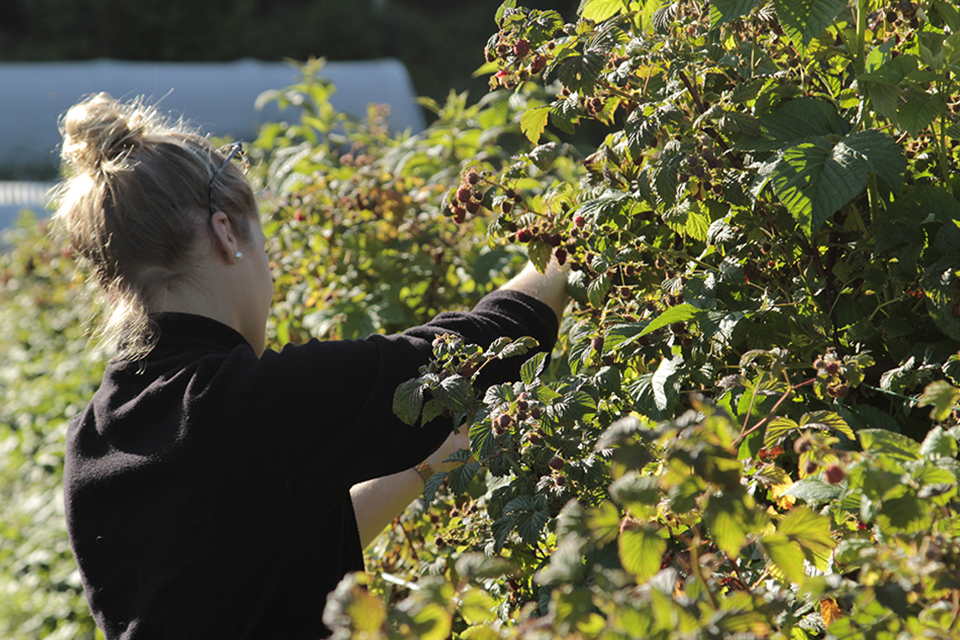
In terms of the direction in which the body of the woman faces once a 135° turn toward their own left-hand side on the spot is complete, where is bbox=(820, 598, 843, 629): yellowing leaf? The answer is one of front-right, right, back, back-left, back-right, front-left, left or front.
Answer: back-left

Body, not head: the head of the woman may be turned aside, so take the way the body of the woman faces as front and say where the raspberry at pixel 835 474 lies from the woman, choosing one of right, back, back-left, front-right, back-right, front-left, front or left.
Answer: right

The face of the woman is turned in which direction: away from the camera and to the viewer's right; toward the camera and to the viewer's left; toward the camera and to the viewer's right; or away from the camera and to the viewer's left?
away from the camera and to the viewer's right

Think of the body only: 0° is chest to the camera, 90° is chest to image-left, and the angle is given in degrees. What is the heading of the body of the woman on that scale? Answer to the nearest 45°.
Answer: approximately 225°

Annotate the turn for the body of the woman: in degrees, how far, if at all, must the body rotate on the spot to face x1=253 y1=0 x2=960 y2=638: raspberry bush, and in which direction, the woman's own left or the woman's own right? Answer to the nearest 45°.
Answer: approximately 45° to the woman's own right
